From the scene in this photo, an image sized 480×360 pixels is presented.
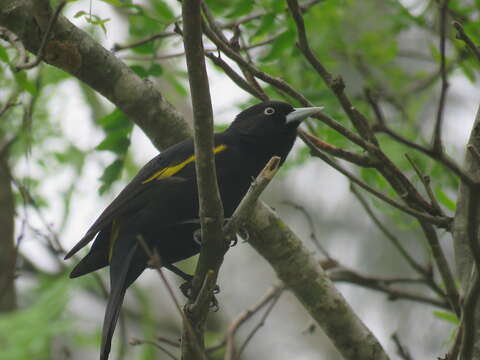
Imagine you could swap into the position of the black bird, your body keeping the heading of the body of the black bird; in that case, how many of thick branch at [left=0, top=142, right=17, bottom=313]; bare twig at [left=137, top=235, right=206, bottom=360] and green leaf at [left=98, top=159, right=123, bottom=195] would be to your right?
1

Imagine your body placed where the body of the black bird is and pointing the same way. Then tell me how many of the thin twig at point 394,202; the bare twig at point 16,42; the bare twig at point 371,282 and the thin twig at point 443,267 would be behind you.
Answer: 1

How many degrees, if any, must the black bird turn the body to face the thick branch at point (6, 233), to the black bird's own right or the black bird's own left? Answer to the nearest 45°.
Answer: approximately 135° to the black bird's own left

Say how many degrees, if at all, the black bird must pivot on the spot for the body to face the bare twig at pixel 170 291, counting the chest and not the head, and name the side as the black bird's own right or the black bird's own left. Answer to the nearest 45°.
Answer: approximately 90° to the black bird's own right

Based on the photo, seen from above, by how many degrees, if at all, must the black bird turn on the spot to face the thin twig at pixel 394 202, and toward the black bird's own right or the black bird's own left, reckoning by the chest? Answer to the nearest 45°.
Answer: approximately 45° to the black bird's own right

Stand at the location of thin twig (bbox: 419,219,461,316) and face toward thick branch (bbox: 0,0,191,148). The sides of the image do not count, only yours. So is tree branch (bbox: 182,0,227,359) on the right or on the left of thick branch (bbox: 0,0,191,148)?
left

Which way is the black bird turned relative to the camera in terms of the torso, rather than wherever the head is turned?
to the viewer's right

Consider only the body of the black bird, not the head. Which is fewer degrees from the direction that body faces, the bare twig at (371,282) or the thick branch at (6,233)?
the bare twig
